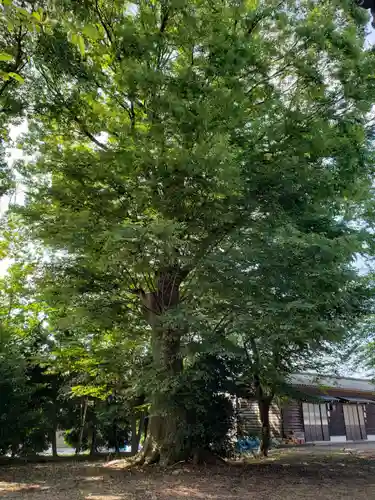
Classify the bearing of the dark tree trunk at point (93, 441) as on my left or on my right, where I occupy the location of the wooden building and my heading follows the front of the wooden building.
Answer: on my right

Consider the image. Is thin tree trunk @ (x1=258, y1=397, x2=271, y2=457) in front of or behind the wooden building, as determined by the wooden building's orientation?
in front

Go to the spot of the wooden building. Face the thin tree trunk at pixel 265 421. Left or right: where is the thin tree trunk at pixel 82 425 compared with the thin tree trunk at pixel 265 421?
right

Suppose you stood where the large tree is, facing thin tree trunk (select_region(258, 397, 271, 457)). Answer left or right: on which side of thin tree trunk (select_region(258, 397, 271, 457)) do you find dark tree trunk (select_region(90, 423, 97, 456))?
left

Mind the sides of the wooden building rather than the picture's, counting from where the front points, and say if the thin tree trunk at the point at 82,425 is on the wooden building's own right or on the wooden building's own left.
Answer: on the wooden building's own right

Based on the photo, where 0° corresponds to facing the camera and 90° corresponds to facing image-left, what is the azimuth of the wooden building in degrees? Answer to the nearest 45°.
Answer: approximately 0°
